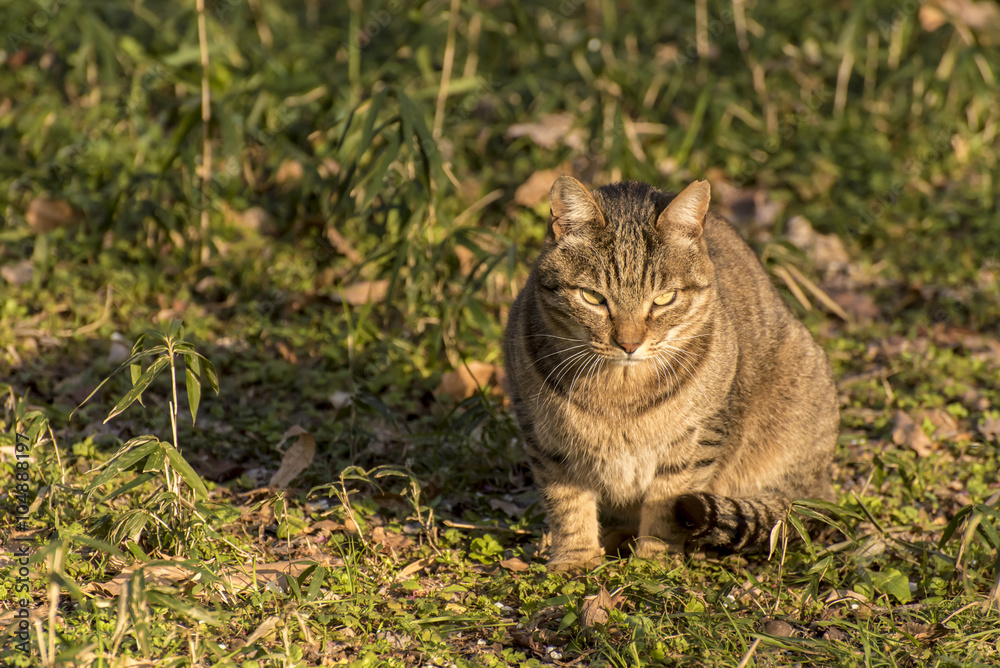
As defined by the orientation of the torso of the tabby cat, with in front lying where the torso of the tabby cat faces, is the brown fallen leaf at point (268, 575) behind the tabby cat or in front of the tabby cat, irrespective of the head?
in front

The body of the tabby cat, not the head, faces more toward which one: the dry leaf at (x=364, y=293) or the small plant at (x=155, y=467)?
the small plant

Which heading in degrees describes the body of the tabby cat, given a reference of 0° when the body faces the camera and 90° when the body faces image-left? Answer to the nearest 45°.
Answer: approximately 45°

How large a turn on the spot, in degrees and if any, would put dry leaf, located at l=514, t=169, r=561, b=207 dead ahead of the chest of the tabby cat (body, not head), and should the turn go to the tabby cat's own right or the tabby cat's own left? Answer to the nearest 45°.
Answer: approximately 135° to the tabby cat's own right

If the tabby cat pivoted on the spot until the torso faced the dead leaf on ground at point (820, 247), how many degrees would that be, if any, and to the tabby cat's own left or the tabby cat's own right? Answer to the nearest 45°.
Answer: approximately 135° to the tabby cat's own right

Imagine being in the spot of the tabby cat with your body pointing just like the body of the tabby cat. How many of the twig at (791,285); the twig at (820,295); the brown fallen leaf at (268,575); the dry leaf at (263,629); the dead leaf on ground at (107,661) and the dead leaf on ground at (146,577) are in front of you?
4

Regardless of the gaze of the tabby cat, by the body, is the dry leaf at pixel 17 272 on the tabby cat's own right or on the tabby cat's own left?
on the tabby cat's own right

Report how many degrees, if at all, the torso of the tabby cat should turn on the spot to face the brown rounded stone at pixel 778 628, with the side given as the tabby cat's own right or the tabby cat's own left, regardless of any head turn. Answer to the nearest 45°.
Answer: approximately 90° to the tabby cat's own left

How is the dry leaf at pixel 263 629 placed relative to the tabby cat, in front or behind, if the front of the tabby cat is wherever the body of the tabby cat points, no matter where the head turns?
in front

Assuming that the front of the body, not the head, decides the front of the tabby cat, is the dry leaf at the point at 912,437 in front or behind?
behind
